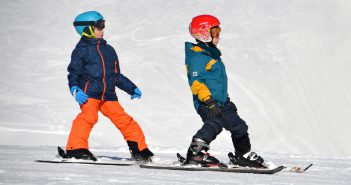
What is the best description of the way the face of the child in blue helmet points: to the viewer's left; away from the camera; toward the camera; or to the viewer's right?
to the viewer's right

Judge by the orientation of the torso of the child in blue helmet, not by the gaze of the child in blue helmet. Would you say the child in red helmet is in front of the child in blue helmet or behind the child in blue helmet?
in front

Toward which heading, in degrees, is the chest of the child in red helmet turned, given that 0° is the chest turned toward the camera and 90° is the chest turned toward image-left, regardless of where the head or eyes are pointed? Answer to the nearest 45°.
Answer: approximately 270°

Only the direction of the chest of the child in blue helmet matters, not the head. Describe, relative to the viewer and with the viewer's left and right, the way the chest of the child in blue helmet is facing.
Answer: facing the viewer and to the right of the viewer

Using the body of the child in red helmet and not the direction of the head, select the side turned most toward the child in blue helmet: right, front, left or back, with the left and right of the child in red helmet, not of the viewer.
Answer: back

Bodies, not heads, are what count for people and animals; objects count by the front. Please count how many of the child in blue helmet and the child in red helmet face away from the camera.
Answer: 0
